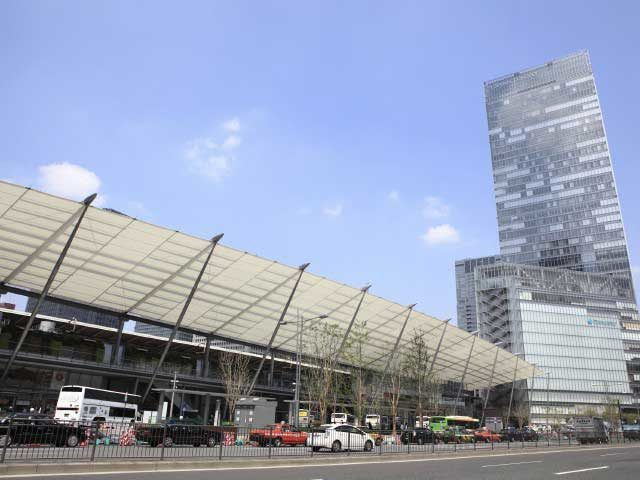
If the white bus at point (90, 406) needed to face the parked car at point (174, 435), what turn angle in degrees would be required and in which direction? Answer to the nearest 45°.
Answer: approximately 135° to its right

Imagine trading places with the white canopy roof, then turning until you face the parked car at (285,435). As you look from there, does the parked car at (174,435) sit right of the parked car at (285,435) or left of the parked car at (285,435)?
right

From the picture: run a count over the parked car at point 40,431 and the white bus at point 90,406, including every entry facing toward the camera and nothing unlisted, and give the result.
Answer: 0
